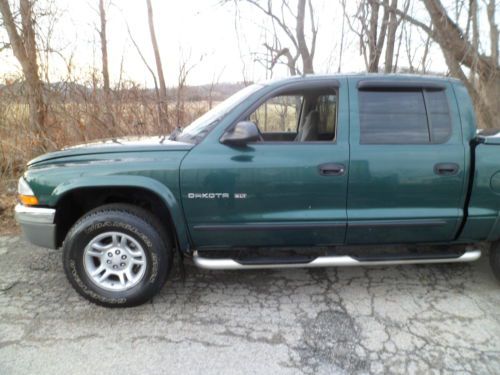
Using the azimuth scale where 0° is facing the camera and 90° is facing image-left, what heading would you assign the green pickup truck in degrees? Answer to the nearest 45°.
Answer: approximately 90°

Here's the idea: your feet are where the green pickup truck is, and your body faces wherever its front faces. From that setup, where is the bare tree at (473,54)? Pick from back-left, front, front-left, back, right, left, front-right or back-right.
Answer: back-right
